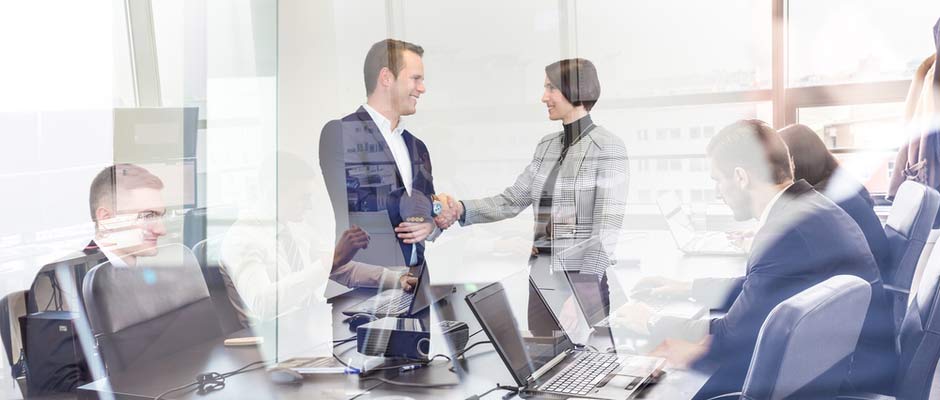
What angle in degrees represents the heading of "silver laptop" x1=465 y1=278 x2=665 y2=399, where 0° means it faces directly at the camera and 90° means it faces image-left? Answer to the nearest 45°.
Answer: approximately 315°

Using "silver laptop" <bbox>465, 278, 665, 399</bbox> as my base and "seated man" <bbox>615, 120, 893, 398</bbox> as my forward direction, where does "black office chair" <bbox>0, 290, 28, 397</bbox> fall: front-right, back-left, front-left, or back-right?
back-left

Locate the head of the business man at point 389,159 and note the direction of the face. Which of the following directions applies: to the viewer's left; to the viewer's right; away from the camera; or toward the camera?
to the viewer's right

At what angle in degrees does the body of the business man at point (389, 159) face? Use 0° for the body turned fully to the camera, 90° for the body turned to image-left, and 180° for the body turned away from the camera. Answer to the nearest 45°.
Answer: approximately 315°

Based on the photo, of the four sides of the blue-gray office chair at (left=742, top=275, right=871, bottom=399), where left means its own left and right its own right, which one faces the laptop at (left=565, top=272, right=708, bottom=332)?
front

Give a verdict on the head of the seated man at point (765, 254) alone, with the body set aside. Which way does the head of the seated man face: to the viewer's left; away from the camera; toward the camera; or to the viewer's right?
to the viewer's left

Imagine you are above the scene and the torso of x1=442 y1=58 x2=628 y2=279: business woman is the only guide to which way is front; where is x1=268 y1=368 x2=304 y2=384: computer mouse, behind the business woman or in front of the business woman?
in front

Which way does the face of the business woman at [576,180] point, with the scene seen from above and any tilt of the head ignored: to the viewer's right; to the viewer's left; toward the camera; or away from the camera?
to the viewer's left
